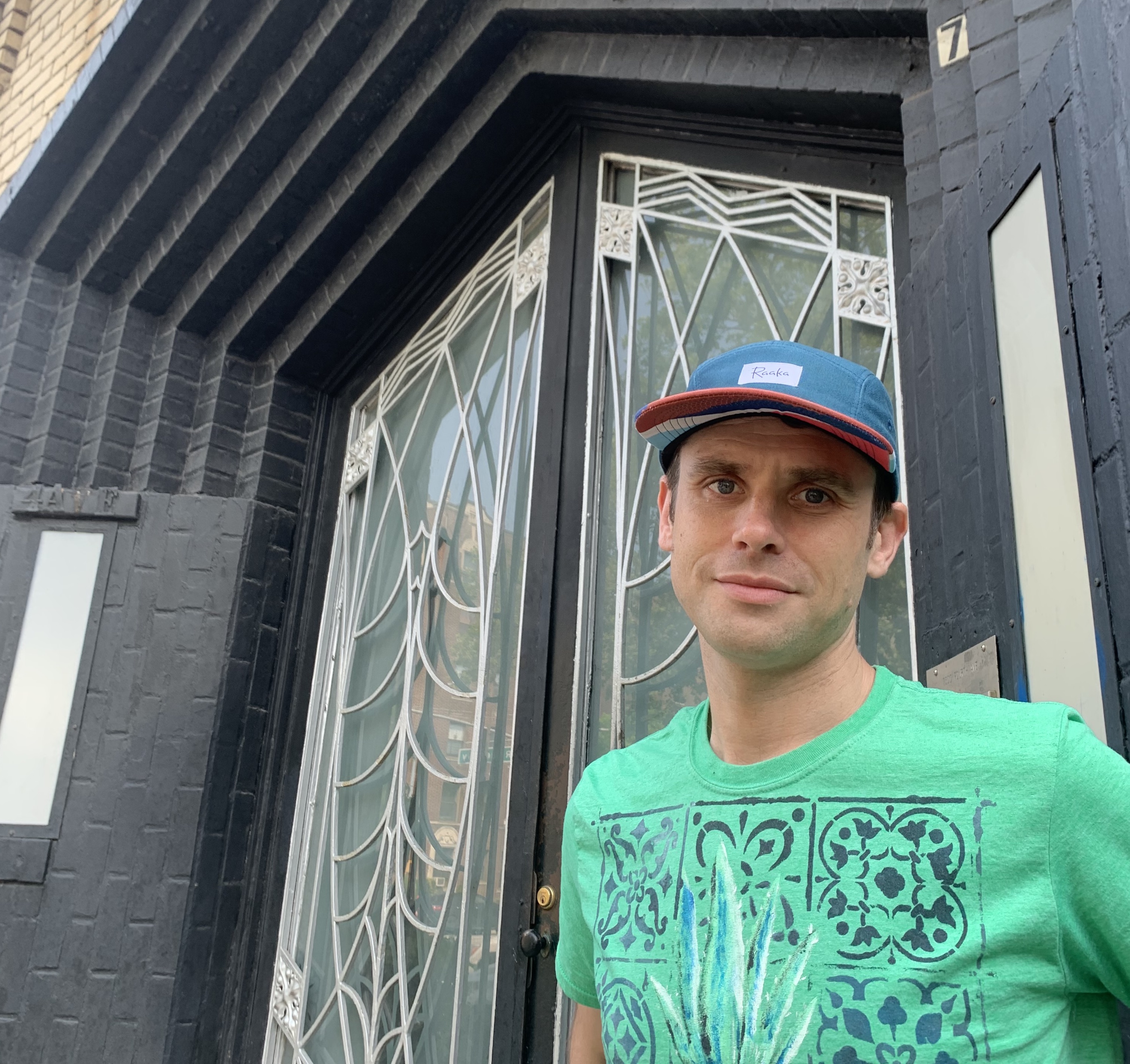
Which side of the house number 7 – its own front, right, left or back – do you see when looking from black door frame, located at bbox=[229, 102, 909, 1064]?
right

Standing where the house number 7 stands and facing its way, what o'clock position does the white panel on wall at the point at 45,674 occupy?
The white panel on wall is roughly at 2 o'clock from the house number 7.

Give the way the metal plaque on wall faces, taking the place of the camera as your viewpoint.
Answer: facing the viewer and to the left of the viewer

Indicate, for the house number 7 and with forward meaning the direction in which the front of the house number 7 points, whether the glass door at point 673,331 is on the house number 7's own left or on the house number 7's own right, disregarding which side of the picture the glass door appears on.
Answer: on the house number 7's own right

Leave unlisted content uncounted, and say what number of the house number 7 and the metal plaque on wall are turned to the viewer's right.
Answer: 0

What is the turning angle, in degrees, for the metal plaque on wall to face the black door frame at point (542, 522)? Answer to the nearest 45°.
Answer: approximately 90° to its right

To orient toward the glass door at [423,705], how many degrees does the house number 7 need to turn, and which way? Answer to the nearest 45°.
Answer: approximately 90° to its right
